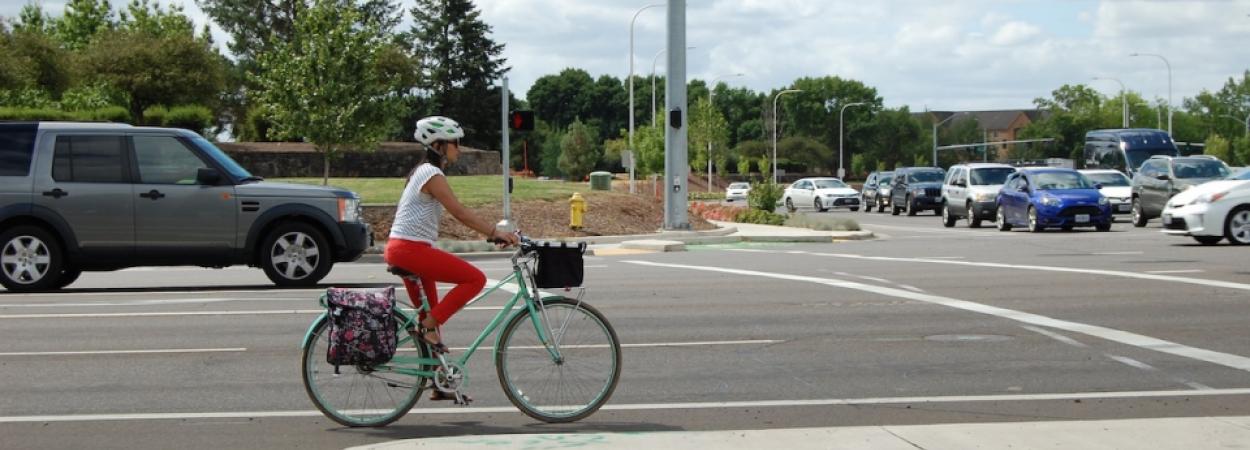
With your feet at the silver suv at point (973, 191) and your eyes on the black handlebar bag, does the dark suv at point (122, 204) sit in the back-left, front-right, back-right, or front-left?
front-right

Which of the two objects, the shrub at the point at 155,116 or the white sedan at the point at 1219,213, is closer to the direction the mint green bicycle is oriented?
the white sedan

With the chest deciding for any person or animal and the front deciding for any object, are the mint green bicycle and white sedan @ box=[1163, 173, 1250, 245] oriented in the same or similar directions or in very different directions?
very different directions

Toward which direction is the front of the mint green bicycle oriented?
to the viewer's right

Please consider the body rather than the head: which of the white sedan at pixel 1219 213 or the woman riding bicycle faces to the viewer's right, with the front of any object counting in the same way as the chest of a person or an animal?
the woman riding bicycle

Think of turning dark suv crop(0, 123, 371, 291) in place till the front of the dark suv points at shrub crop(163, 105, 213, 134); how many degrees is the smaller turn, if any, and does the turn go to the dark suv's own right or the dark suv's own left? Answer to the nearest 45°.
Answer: approximately 90° to the dark suv's own left

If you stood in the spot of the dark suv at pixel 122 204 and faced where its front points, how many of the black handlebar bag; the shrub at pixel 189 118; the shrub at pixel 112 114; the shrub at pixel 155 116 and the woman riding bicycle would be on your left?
3

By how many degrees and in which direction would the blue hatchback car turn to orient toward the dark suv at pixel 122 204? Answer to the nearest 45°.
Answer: approximately 90° to its right

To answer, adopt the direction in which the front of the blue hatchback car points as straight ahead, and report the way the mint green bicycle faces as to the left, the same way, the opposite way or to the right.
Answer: to the left

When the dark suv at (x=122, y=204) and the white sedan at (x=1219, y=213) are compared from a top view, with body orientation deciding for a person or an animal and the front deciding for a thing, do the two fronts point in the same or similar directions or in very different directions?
very different directions

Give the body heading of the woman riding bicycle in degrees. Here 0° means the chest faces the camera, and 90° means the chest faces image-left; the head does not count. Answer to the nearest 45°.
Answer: approximately 270°

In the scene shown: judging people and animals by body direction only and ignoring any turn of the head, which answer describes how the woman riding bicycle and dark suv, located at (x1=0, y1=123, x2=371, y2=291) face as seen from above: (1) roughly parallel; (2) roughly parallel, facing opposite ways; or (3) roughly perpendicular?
roughly parallel

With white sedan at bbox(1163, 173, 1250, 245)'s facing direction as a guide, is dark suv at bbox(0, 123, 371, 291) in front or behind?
in front

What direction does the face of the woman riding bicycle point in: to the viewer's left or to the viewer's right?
to the viewer's right

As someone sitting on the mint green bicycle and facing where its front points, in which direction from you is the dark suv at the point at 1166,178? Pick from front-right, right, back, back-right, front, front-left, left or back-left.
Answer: front-left

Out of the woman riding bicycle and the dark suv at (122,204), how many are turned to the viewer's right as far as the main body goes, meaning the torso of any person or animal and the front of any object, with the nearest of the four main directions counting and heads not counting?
2
